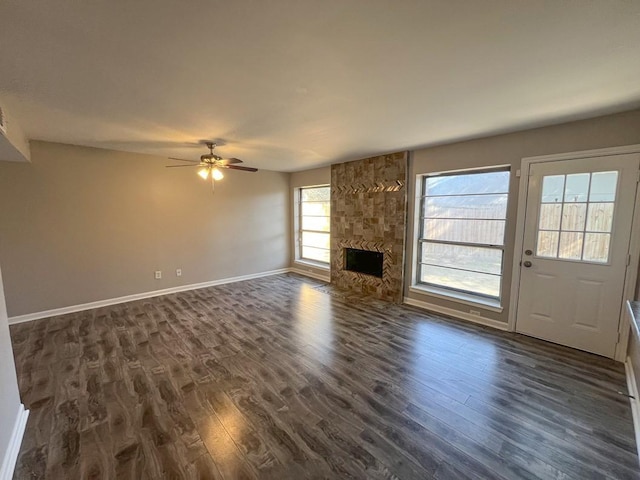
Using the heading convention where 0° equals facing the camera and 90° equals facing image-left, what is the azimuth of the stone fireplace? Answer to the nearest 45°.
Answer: approximately 45°

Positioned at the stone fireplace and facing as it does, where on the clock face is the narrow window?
The narrow window is roughly at 3 o'clock from the stone fireplace.

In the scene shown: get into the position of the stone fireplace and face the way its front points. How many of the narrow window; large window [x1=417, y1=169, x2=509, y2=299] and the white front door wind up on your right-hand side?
1

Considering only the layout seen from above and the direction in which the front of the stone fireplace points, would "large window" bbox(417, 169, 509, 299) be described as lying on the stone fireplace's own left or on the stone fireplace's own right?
on the stone fireplace's own left

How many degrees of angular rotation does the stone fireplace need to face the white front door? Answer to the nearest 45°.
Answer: approximately 90° to its left
